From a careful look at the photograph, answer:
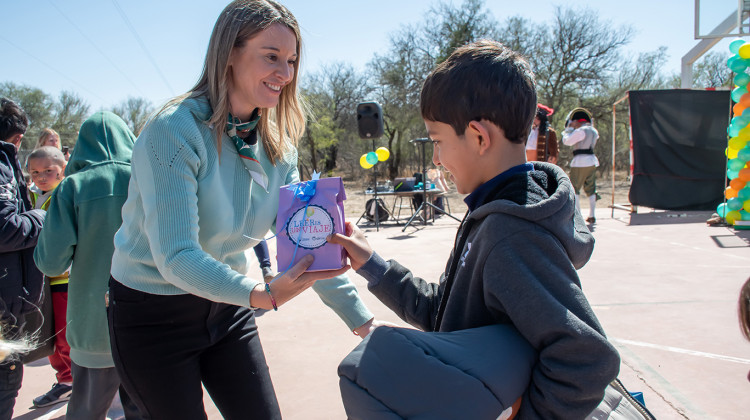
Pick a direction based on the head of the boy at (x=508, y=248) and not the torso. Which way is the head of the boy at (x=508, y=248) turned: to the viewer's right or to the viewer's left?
to the viewer's left

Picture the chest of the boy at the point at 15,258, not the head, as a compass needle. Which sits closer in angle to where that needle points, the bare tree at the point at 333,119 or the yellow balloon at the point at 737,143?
the yellow balloon

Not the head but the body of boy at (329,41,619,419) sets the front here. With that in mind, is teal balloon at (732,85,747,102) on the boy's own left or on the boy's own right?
on the boy's own right

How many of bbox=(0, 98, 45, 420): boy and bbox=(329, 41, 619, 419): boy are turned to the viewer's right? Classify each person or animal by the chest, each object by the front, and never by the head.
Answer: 1

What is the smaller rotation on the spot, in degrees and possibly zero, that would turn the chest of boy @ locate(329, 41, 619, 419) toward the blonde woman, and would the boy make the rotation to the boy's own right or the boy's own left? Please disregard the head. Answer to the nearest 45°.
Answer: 0° — they already face them

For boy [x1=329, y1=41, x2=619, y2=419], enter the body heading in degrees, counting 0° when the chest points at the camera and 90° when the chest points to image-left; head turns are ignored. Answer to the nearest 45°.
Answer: approximately 90°

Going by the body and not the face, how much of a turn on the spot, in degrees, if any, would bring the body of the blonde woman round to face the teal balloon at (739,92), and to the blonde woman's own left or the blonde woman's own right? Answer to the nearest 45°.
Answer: approximately 90° to the blonde woman's own left

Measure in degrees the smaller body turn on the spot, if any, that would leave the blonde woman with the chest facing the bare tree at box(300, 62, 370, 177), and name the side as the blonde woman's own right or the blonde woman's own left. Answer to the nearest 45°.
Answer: approximately 135° to the blonde woman's own left

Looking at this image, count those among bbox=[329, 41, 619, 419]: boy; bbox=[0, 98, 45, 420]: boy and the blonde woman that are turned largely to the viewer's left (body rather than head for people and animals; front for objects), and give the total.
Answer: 1

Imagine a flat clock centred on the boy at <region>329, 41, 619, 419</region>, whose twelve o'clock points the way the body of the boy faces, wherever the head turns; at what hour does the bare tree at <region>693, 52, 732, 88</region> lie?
The bare tree is roughly at 4 o'clock from the boy.

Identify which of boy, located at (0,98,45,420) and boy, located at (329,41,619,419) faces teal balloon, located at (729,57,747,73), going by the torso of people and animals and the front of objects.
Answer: boy, located at (0,98,45,420)

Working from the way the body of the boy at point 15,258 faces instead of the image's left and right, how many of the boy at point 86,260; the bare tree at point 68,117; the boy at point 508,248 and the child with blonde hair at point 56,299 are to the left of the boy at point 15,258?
2

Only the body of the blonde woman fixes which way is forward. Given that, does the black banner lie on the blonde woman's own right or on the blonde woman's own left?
on the blonde woman's own left

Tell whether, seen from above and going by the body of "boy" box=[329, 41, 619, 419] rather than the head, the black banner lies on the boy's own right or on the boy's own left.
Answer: on the boy's own right

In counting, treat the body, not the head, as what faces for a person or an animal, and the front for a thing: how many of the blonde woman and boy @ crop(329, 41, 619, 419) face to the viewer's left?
1
